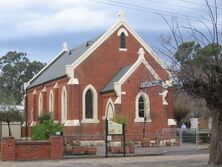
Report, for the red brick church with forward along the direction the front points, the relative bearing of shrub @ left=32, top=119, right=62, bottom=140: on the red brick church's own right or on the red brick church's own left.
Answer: on the red brick church's own right

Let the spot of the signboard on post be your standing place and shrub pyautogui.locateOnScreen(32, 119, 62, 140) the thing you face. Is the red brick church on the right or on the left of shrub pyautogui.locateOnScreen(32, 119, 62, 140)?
right

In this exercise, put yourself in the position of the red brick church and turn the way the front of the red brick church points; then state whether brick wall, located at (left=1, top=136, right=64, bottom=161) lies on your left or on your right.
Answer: on your right

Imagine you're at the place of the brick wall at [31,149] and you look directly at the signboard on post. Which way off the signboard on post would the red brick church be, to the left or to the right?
left

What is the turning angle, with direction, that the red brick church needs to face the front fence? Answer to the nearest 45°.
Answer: approximately 45° to its right

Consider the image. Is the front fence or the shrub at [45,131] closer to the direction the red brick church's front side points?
the front fence

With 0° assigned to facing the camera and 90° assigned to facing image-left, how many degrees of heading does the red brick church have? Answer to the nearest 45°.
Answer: approximately 315°
